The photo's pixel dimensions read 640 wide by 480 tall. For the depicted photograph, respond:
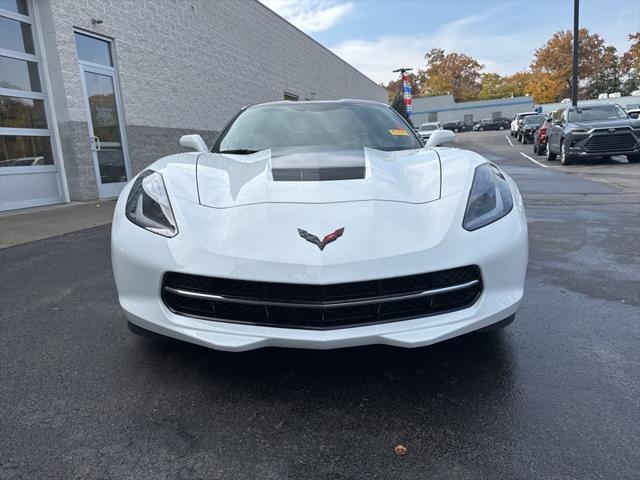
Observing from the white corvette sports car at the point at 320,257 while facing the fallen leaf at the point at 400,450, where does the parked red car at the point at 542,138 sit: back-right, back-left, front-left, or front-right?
back-left

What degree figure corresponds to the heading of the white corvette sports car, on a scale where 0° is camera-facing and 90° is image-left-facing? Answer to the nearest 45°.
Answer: approximately 0°

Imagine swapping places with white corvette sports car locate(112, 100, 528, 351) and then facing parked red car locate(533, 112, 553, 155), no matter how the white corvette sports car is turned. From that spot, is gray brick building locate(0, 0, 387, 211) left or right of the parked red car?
left

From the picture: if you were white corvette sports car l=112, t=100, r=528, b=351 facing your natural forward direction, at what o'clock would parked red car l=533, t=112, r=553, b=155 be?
The parked red car is roughly at 7 o'clock from the white corvette sports car.

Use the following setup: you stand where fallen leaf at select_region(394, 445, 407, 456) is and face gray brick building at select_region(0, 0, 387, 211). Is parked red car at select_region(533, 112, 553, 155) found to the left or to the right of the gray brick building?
right

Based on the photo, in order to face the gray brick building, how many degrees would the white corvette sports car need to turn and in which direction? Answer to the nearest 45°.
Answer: approximately 135° to its right
